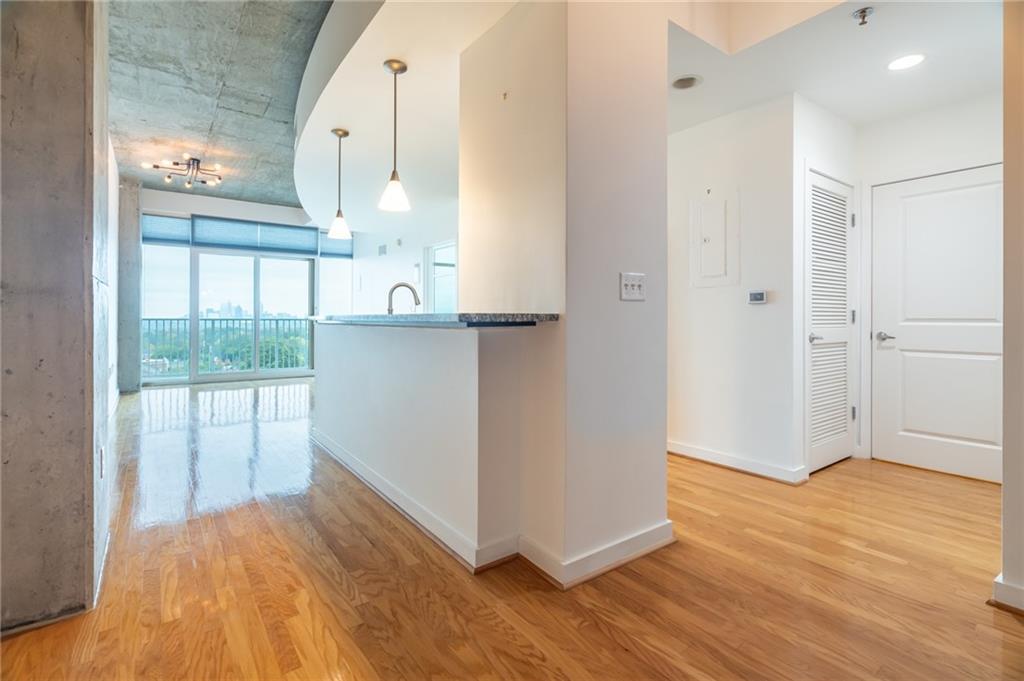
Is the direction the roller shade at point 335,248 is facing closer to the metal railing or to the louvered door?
the louvered door

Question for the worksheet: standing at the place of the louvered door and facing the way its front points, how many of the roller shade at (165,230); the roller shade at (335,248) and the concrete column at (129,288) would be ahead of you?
0

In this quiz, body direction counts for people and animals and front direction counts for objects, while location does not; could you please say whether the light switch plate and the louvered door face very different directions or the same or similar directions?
same or similar directions

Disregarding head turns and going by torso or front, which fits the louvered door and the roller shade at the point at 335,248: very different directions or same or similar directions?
same or similar directions

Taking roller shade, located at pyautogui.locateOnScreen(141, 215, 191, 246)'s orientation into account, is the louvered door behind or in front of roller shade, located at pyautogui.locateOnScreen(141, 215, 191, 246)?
in front

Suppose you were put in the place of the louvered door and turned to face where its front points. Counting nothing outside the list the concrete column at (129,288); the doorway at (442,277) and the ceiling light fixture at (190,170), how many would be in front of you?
0

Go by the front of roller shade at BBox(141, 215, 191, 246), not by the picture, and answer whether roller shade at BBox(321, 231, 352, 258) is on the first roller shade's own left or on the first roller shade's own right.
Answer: on the first roller shade's own left

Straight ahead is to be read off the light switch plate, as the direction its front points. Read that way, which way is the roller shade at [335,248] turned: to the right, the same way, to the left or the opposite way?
the same way

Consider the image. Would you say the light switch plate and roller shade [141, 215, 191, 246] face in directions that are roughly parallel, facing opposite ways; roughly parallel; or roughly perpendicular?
roughly parallel

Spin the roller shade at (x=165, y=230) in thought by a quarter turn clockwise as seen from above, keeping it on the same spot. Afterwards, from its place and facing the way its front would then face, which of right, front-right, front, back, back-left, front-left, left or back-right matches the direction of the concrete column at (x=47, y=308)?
left

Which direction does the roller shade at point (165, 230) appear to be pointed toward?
toward the camera

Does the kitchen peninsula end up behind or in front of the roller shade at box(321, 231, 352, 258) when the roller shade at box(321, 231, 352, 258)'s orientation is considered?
in front

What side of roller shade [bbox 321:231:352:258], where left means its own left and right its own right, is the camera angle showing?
front
